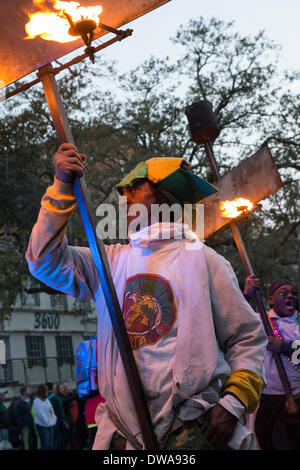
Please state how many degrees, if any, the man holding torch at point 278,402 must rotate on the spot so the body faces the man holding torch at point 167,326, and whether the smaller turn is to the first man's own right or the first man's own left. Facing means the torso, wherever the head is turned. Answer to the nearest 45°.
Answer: approximately 45° to the first man's own right

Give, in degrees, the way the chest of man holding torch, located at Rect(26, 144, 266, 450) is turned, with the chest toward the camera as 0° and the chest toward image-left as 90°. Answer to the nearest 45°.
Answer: approximately 45°

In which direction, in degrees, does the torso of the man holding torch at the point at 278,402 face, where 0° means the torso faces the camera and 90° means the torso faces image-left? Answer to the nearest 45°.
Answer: approximately 315°
